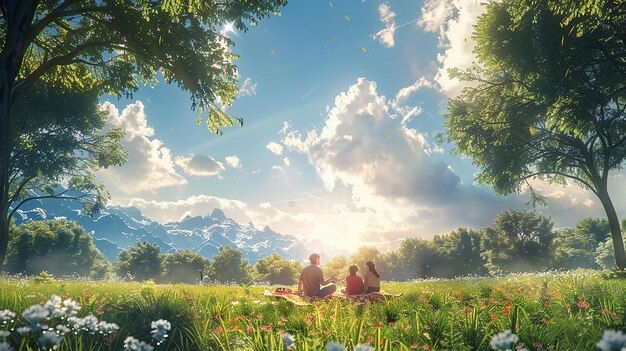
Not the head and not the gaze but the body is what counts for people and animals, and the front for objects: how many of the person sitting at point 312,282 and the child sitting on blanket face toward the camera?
0

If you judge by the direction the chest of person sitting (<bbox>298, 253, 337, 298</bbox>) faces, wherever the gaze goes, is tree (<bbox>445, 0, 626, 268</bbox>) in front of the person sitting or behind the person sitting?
in front

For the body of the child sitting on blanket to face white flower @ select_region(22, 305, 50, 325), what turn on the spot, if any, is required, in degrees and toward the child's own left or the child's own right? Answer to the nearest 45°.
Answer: approximately 180°

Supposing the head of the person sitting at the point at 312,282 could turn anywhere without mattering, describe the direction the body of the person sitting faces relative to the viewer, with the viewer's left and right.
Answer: facing away from the viewer and to the right of the viewer

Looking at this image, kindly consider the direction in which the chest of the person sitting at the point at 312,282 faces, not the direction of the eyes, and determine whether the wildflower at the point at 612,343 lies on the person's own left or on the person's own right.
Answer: on the person's own right

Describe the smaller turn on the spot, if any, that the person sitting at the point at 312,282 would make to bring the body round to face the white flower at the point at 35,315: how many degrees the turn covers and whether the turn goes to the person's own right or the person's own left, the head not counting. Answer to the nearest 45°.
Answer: approximately 135° to the person's own right

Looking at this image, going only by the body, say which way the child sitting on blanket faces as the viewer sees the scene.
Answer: away from the camera

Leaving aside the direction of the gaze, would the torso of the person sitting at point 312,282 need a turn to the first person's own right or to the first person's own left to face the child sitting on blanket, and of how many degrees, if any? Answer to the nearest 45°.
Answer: approximately 45° to the first person's own right

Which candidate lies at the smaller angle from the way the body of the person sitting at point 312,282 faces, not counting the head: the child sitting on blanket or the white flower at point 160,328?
the child sitting on blanket

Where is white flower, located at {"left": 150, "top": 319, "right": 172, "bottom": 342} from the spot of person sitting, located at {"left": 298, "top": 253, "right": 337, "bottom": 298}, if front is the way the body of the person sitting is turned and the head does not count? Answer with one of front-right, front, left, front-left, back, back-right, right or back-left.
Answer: back-right
